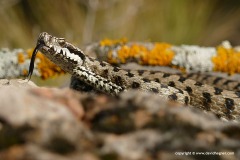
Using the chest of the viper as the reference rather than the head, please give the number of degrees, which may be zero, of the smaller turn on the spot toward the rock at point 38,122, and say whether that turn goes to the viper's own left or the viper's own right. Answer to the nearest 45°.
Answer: approximately 90° to the viper's own left

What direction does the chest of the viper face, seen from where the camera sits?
to the viewer's left
